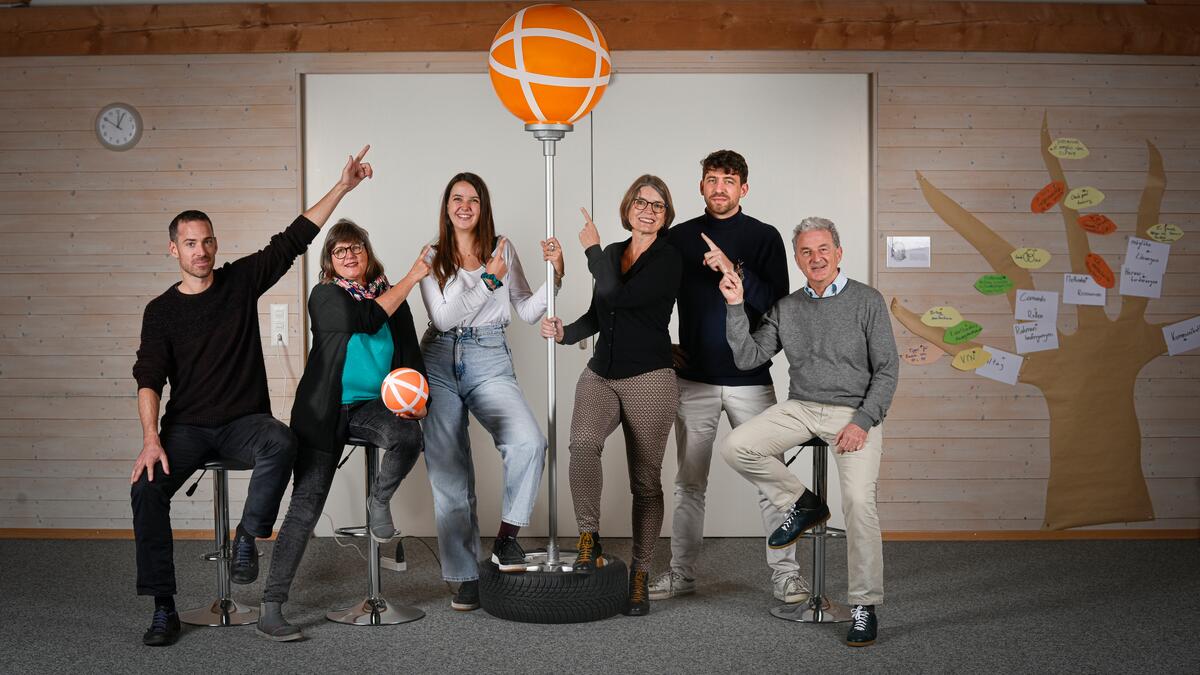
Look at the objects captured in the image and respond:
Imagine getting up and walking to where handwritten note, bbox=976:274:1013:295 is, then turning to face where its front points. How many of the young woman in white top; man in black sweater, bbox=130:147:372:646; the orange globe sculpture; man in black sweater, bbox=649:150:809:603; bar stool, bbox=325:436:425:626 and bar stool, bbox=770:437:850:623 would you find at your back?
0

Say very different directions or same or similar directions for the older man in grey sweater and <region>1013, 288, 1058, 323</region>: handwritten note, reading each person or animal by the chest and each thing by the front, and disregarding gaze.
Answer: same or similar directions

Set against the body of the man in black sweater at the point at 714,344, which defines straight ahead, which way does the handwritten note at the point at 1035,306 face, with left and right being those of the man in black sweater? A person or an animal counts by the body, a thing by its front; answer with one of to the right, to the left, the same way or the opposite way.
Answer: the same way

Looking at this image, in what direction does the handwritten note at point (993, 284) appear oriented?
toward the camera

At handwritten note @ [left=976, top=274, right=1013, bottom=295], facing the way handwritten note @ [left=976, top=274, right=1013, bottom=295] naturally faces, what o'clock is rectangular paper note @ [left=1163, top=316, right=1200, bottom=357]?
The rectangular paper note is roughly at 8 o'clock from the handwritten note.

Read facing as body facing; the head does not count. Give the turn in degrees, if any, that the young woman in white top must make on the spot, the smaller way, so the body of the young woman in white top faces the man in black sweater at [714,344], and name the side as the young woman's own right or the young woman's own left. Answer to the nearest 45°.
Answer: approximately 90° to the young woman's own left

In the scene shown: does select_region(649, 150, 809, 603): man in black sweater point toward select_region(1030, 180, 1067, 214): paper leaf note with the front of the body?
no

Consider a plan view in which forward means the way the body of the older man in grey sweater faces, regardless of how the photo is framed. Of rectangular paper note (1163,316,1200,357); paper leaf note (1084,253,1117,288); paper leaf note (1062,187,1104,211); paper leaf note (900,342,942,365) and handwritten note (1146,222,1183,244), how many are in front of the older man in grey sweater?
0

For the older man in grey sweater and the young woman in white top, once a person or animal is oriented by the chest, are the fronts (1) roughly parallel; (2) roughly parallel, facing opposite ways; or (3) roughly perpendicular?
roughly parallel

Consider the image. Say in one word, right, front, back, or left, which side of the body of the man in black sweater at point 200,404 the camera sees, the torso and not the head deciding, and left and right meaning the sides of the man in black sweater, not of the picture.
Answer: front

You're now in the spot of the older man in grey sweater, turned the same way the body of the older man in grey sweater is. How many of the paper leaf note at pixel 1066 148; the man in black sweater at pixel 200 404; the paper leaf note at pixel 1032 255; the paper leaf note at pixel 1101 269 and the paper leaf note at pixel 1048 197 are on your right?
1

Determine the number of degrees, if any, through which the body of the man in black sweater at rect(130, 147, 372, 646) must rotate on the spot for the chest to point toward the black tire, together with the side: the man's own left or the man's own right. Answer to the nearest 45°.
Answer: approximately 90° to the man's own left

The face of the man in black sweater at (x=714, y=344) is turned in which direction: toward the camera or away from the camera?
toward the camera

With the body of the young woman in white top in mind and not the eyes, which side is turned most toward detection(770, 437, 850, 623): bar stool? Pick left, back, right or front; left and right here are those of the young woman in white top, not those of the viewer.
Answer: left

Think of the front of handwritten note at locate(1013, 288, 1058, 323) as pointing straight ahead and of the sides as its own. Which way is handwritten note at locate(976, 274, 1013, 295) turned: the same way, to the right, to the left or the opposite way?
the same way

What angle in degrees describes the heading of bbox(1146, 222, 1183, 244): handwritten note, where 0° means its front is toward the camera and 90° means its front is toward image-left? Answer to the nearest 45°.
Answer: approximately 0°

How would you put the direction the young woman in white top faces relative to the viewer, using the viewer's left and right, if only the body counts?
facing the viewer

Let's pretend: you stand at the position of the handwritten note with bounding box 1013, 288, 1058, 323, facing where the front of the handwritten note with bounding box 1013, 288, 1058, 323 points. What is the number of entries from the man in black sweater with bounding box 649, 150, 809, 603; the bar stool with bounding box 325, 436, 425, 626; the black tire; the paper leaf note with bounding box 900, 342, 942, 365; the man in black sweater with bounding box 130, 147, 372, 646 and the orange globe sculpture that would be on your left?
0

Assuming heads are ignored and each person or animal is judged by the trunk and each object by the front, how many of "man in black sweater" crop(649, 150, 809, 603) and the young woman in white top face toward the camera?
2
